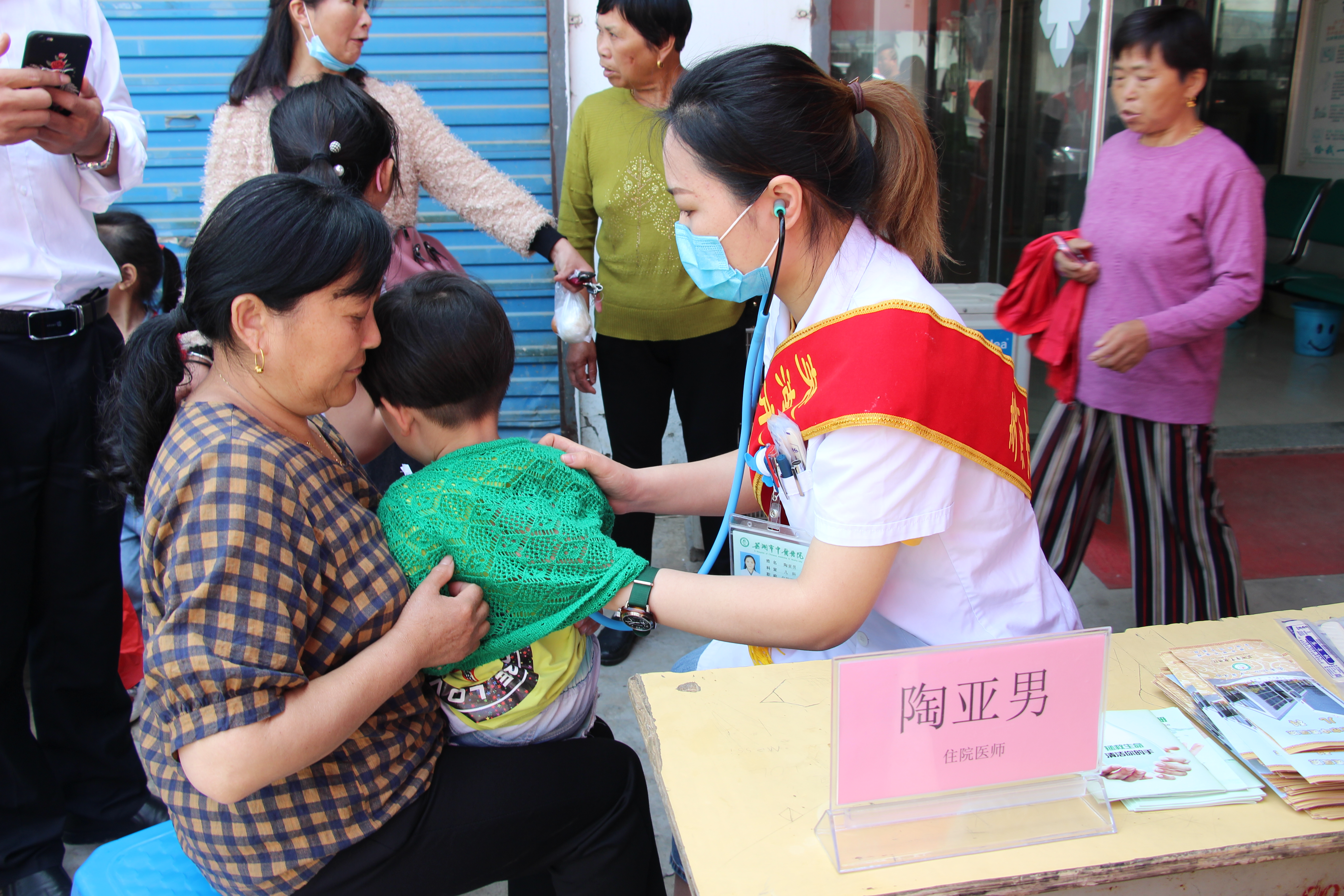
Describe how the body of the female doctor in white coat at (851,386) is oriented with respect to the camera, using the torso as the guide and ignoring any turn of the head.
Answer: to the viewer's left

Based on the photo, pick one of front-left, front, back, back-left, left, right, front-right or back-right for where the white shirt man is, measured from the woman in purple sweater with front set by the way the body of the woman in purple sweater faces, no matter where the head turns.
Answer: front

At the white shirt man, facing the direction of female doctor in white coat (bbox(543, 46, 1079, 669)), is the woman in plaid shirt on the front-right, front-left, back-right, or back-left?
front-right

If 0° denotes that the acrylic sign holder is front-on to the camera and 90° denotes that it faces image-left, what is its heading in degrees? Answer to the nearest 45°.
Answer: approximately 0°

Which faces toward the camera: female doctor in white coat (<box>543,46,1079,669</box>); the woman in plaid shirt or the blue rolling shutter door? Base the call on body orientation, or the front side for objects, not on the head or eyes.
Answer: the blue rolling shutter door

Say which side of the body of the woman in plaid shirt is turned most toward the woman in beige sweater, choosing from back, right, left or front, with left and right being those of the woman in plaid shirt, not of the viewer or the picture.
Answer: left

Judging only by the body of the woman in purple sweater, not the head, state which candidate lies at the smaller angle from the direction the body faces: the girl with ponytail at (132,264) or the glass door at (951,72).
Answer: the girl with ponytail

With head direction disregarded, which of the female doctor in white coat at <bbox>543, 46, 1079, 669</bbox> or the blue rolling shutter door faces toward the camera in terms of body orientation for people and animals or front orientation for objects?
the blue rolling shutter door

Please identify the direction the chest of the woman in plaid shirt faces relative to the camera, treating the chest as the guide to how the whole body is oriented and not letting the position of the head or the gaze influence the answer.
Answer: to the viewer's right

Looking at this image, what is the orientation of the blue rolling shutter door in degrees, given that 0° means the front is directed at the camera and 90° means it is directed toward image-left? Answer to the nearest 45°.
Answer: approximately 0°

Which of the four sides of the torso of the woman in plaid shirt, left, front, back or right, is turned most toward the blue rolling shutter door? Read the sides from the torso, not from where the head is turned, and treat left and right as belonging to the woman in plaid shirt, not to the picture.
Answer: left

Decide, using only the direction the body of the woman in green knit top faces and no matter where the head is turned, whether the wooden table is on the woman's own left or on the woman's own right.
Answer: on the woman's own left

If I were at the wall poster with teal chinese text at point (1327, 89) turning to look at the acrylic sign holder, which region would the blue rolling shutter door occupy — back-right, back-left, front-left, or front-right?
front-right

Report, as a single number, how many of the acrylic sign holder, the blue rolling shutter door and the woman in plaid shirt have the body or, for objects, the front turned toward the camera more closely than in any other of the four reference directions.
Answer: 2

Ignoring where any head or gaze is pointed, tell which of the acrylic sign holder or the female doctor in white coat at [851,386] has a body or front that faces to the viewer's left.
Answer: the female doctor in white coat

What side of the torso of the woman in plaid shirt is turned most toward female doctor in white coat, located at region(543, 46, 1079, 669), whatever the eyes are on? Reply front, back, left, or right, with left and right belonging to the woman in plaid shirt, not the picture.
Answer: front

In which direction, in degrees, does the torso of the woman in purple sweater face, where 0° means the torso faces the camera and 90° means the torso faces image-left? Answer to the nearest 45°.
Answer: approximately 45°

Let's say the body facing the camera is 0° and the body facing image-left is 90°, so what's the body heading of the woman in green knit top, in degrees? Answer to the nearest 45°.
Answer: approximately 45°
